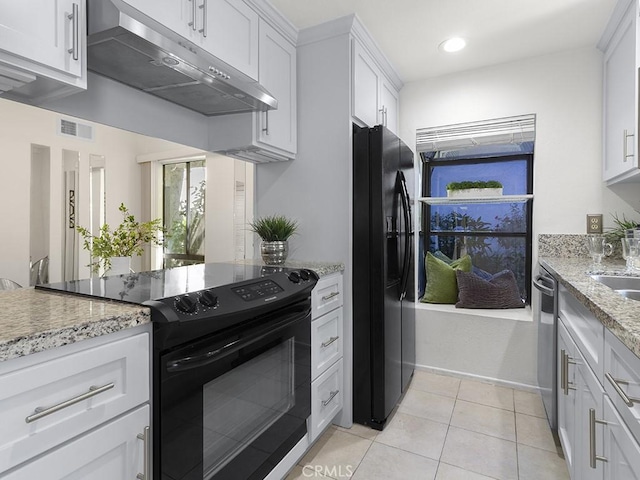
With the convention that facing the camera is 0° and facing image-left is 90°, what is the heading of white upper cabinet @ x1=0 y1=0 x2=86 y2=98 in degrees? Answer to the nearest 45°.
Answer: approximately 315°

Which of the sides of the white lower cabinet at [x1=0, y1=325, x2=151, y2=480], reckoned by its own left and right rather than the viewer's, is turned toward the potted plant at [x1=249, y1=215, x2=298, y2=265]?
left

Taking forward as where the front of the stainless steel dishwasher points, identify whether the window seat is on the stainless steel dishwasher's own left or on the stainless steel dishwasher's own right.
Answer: on the stainless steel dishwasher's own right

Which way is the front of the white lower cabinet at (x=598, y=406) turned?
to the viewer's left

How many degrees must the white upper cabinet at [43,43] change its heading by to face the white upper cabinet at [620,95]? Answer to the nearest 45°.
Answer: approximately 45° to its left

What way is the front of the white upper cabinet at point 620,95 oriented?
to the viewer's left

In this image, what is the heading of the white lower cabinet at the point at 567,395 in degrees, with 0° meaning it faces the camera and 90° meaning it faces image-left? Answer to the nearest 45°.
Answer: approximately 90°

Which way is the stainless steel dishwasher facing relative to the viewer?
to the viewer's left

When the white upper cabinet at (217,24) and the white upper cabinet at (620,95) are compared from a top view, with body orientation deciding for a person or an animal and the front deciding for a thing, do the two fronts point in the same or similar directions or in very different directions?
very different directions

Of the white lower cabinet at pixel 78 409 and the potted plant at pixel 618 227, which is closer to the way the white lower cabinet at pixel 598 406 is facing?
the white lower cabinet
